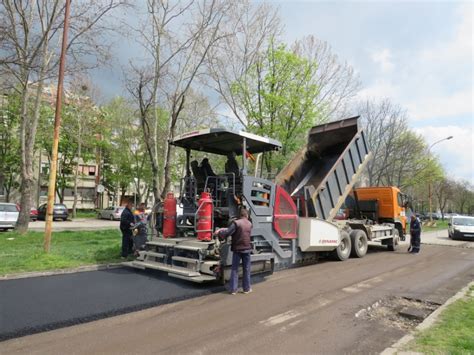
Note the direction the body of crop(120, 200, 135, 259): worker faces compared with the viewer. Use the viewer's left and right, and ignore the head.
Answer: facing to the right of the viewer

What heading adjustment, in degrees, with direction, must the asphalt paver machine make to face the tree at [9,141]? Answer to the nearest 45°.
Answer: approximately 90° to its left

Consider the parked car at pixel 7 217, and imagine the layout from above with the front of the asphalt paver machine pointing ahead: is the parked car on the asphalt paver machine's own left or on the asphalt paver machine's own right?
on the asphalt paver machine's own left

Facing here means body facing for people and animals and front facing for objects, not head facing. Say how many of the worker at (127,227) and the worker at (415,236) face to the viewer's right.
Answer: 1

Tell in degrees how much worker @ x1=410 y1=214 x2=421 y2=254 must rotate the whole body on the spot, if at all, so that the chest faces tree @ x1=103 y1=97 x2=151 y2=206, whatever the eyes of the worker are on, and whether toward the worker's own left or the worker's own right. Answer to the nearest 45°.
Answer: approximately 45° to the worker's own right

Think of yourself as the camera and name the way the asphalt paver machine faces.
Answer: facing away from the viewer and to the right of the viewer
